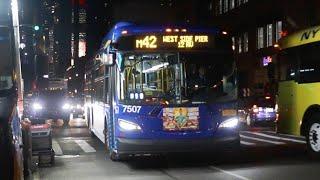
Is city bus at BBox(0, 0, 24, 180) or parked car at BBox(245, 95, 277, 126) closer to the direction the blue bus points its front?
the city bus

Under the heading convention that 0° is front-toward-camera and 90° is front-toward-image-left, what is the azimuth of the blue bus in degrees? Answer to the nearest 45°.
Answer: approximately 0°

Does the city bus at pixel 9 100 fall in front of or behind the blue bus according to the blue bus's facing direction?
in front

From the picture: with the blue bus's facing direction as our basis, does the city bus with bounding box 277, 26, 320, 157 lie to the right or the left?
on its left
